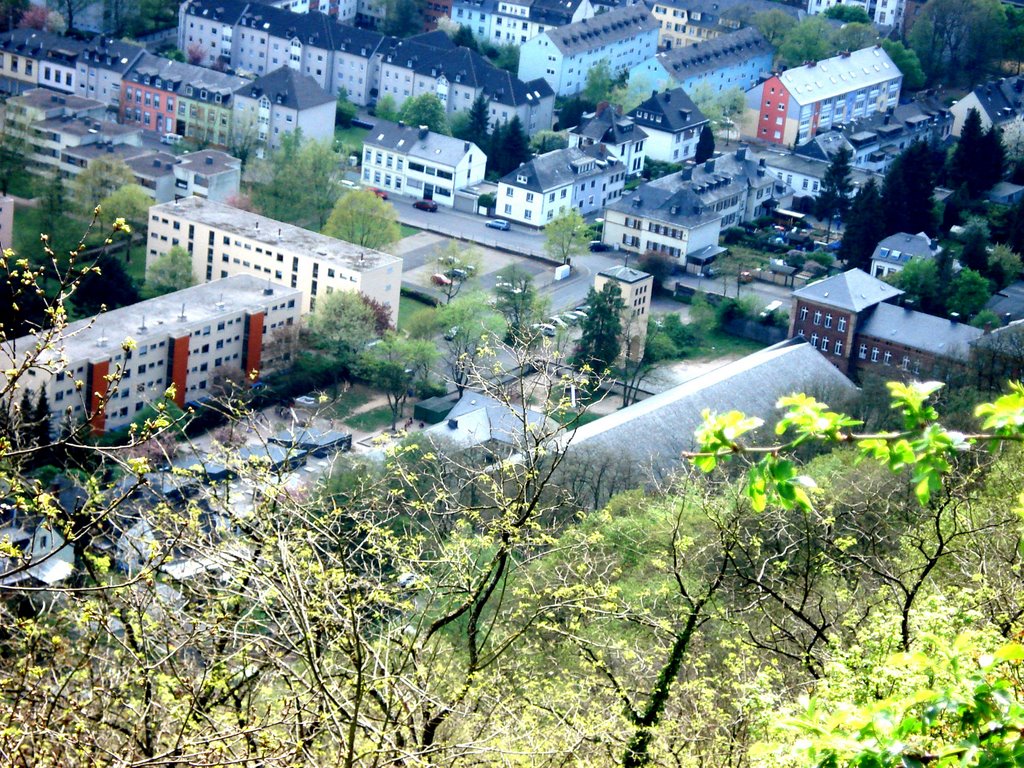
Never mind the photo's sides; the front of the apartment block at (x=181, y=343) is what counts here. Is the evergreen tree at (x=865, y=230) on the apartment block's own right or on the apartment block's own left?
on the apartment block's own left

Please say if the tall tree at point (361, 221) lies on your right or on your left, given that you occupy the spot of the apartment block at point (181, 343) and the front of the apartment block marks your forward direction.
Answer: on your left

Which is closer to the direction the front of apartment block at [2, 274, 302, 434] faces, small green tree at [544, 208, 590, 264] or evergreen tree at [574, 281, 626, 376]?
the evergreen tree

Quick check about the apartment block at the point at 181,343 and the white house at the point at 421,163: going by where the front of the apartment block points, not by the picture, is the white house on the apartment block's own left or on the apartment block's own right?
on the apartment block's own left

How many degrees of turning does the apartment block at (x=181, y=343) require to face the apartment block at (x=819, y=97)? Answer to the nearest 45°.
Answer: approximately 90° to its left

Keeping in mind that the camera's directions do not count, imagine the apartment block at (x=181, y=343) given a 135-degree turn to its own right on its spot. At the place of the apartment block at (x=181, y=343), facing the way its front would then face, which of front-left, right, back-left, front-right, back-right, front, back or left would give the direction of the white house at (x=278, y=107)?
right

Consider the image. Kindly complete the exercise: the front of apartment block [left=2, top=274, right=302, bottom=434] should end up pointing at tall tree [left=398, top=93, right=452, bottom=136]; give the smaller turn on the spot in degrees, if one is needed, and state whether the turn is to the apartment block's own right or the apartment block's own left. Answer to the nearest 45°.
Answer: approximately 135° to the apartment block's own left

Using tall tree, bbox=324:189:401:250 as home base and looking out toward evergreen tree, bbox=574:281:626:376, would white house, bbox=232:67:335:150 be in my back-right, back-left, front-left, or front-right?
back-left

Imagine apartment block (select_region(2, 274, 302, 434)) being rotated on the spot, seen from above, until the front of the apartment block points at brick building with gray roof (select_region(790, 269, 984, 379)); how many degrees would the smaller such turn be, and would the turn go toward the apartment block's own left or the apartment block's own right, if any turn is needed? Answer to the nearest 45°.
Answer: approximately 45° to the apartment block's own left

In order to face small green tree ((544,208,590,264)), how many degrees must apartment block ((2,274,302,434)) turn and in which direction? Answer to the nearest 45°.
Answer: approximately 90° to its left
